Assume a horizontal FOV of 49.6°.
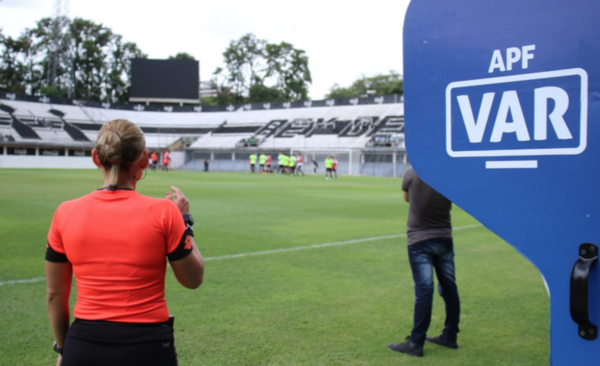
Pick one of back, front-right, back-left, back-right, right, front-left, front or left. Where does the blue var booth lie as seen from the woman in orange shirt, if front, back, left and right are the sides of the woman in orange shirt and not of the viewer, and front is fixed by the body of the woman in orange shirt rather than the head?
back-right

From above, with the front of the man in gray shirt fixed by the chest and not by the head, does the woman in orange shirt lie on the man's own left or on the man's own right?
on the man's own left

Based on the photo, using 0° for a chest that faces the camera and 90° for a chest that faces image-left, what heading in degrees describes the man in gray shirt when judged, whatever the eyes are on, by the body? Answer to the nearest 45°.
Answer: approximately 135°

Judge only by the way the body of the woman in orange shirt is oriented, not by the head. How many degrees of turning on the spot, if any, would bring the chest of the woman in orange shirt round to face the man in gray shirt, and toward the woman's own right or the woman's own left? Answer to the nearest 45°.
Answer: approximately 45° to the woman's own right

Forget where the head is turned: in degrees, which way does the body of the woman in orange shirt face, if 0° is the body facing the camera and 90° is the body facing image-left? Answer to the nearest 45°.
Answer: approximately 180°
